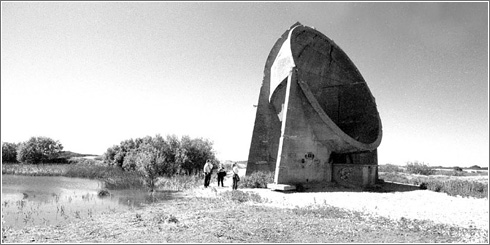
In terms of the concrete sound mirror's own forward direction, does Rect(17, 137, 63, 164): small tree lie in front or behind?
behind

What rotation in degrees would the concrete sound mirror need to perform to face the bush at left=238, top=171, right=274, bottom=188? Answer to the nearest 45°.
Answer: approximately 90° to its right

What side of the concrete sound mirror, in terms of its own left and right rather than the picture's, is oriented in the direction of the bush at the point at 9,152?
back

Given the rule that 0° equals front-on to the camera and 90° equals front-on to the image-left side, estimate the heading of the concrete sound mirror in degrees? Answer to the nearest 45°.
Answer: approximately 315°

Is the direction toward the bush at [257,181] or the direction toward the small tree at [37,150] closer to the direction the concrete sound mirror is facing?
the bush
